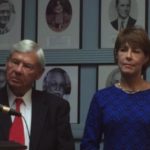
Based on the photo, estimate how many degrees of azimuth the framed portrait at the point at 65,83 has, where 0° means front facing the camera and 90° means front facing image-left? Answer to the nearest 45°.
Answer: approximately 0°

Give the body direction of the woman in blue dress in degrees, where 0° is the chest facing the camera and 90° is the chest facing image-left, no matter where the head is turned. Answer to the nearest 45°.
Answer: approximately 0°

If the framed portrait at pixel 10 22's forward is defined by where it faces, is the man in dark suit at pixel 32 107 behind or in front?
in front

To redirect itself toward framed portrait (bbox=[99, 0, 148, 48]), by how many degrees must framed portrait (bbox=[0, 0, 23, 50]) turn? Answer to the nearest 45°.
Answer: approximately 45° to its left

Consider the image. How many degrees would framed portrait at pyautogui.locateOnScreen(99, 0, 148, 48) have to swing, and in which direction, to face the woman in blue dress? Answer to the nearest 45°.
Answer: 0° — it already faces them

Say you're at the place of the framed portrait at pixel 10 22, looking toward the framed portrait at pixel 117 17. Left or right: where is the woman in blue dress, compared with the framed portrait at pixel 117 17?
right

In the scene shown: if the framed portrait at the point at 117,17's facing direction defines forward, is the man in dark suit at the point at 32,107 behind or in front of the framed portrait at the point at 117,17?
in front
